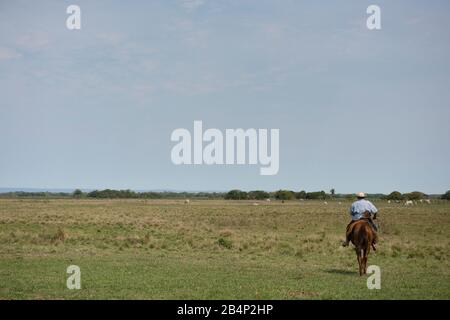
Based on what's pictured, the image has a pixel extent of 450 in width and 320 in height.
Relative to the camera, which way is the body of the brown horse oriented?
away from the camera

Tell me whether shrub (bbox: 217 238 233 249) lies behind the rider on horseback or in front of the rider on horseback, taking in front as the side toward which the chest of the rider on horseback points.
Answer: in front

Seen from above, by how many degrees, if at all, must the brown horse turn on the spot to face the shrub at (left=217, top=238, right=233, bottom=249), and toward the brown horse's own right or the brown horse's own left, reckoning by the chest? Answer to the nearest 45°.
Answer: approximately 45° to the brown horse's own left

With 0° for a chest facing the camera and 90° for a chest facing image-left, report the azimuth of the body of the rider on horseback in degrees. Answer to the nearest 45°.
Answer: approximately 180°
